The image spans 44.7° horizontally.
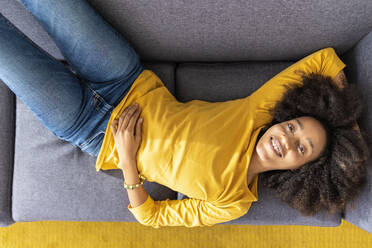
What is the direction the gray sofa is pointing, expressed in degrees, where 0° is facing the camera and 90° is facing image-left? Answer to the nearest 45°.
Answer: approximately 0°
